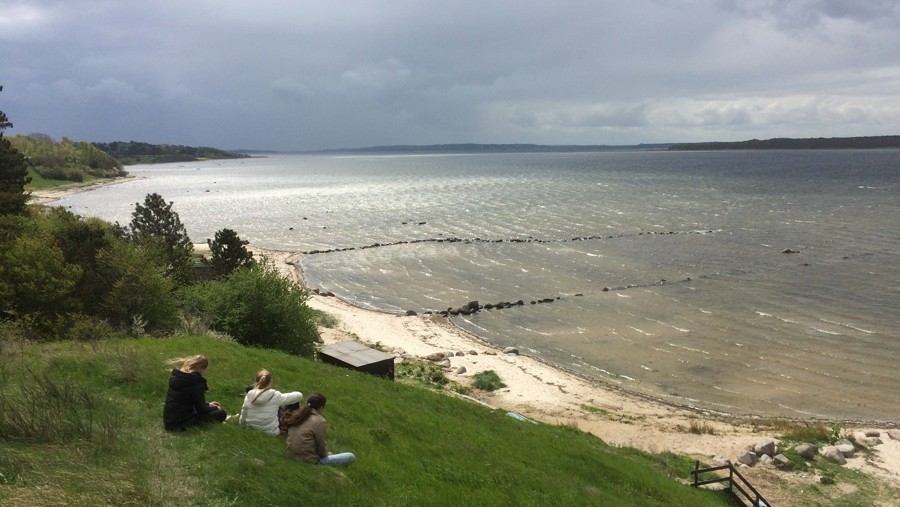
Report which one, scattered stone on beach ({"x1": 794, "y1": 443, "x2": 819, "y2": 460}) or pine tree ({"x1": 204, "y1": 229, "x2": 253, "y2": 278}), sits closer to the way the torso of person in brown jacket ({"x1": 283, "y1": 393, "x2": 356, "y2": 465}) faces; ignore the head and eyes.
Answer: the scattered stone on beach

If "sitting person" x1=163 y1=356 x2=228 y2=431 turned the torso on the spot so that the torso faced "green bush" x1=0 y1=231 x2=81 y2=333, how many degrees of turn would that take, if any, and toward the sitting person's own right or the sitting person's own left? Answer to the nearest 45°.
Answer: approximately 45° to the sitting person's own left

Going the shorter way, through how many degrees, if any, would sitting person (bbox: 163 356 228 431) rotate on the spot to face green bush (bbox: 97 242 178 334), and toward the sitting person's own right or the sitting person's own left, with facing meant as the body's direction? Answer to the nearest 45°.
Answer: approximately 45° to the sitting person's own left

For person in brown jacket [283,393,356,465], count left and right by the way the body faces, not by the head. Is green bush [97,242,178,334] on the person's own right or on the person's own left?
on the person's own left

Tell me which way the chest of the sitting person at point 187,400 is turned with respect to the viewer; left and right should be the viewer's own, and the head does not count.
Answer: facing away from the viewer and to the right of the viewer

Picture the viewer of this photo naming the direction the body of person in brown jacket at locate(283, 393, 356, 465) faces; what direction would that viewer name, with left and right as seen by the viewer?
facing away from the viewer and to the right of the viewer

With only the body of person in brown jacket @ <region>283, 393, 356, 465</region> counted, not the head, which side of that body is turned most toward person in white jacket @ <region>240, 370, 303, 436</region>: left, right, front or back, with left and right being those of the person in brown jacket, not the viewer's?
left

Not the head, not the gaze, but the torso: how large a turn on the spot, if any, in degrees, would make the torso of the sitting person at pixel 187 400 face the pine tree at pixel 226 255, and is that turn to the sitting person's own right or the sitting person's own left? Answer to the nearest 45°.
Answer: approximately 45° to the sitting person's own left
